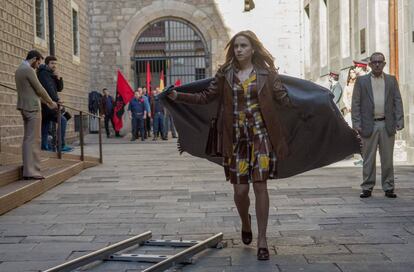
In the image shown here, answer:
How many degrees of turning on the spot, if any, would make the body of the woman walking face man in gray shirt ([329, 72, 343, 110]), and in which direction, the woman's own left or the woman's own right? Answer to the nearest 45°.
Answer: approximately 180°

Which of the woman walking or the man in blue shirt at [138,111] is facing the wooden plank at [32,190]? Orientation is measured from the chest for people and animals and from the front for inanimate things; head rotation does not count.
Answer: the man in blue shirt

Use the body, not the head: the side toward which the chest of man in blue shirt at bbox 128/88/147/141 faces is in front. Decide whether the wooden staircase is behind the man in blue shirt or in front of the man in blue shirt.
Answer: in front

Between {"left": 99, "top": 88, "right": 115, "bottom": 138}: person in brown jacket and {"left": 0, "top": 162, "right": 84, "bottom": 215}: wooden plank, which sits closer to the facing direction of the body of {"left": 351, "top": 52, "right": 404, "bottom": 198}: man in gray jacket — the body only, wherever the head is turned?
the wooden plank

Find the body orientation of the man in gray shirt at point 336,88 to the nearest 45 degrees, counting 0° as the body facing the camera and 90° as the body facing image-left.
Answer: approximately 90°

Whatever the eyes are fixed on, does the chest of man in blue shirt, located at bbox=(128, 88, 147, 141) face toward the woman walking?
yes

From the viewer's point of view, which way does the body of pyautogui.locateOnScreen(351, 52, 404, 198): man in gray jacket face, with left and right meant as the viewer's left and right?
facing the viewer

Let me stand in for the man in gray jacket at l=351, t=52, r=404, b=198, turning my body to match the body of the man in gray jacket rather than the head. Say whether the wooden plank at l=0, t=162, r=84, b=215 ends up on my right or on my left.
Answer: on my right

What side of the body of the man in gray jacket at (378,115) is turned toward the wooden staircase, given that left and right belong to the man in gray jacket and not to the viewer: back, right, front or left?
right

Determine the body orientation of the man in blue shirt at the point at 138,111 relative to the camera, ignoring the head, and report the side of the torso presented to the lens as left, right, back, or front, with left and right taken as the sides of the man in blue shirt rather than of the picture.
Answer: front

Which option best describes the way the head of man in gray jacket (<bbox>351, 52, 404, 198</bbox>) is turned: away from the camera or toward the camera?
toward the camera

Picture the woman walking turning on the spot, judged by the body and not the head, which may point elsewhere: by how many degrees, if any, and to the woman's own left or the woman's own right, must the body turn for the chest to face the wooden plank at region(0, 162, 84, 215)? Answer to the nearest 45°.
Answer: approximately 135° to the woman's own right
